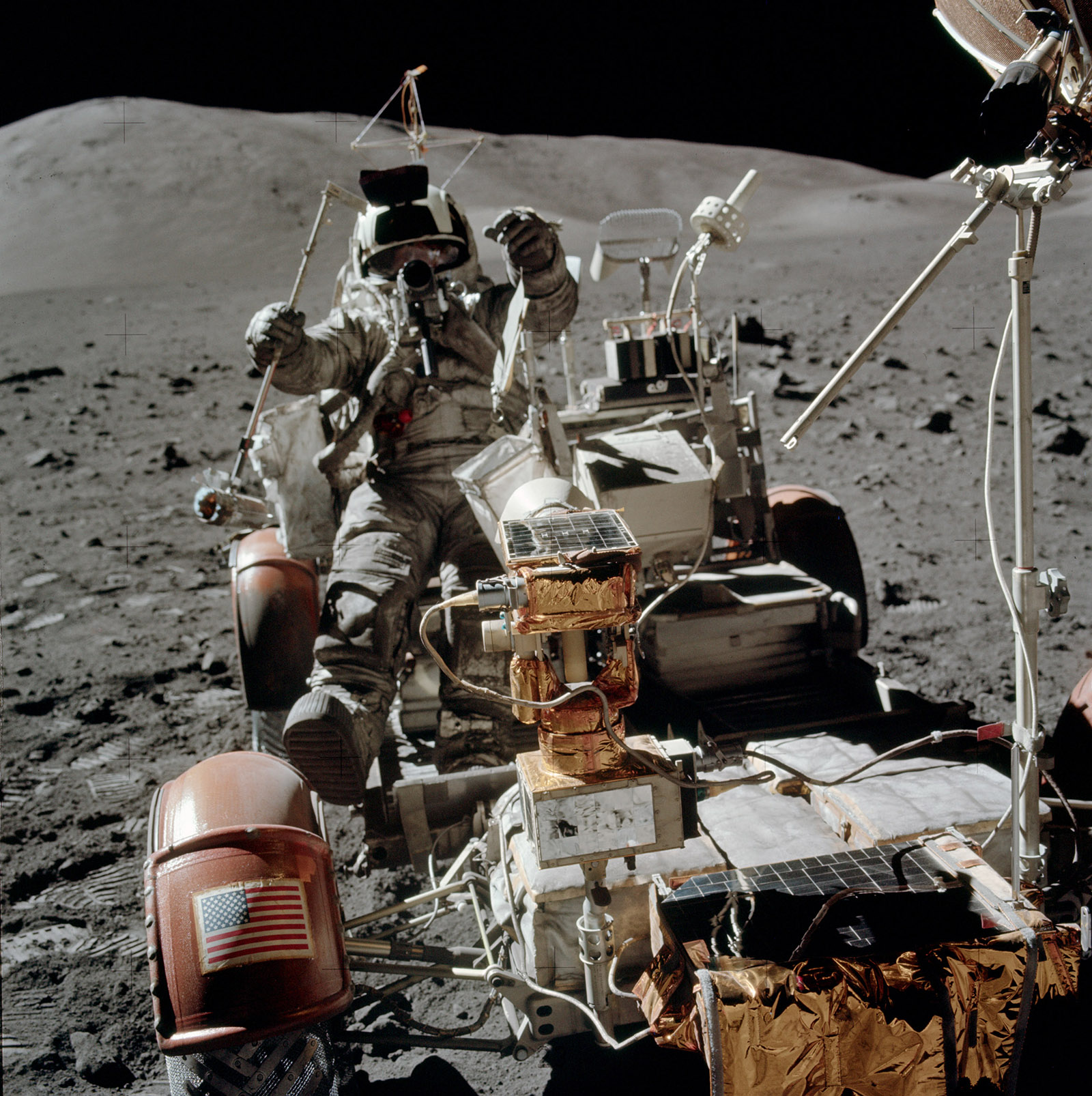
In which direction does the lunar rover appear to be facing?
toward the camera
